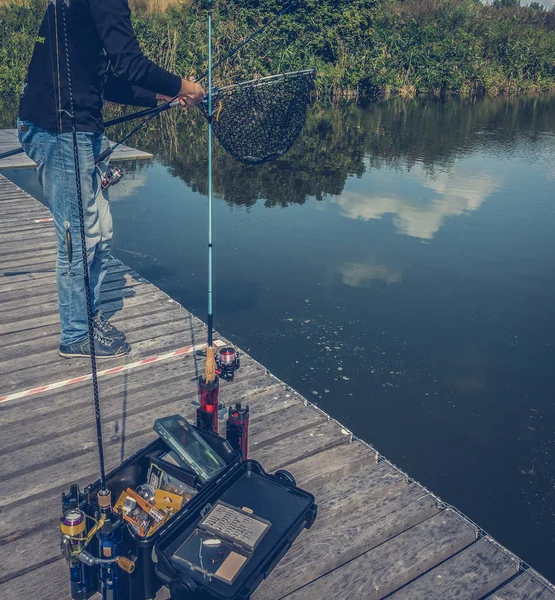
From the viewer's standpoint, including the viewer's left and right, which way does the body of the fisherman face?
facing to the right of the viewer

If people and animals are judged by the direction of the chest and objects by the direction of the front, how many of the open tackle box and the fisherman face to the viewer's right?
1

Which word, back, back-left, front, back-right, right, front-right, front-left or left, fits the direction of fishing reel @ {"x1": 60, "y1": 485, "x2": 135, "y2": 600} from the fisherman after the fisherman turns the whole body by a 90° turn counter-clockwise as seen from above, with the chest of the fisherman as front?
back

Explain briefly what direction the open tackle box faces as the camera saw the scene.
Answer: facing away from the viewer and to the left of the viewer

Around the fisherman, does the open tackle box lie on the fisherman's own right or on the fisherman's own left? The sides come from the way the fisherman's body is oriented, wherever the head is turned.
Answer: on the fisherman's own right

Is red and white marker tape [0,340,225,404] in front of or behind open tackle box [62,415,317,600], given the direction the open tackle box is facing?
in front

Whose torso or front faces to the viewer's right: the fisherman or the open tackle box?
the fisherman

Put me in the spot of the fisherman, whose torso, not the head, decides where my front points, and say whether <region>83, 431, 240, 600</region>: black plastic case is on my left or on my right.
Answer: on my right
